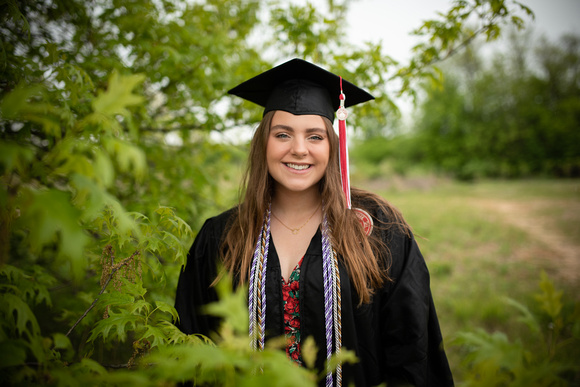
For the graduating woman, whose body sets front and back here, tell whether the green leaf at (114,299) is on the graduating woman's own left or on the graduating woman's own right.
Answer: on the graduating woman's own right

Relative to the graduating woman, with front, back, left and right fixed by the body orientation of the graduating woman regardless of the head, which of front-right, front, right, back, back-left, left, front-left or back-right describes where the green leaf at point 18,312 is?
front-right

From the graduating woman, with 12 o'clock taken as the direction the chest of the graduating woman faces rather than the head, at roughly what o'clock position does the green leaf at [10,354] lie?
The green leaf is roughly at 1 o'clock from the graduating woman.

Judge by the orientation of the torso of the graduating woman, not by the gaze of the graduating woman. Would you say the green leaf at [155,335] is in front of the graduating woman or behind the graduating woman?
in front

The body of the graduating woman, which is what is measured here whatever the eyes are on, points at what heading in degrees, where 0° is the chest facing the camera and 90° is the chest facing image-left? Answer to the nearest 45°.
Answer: approximately 0°
